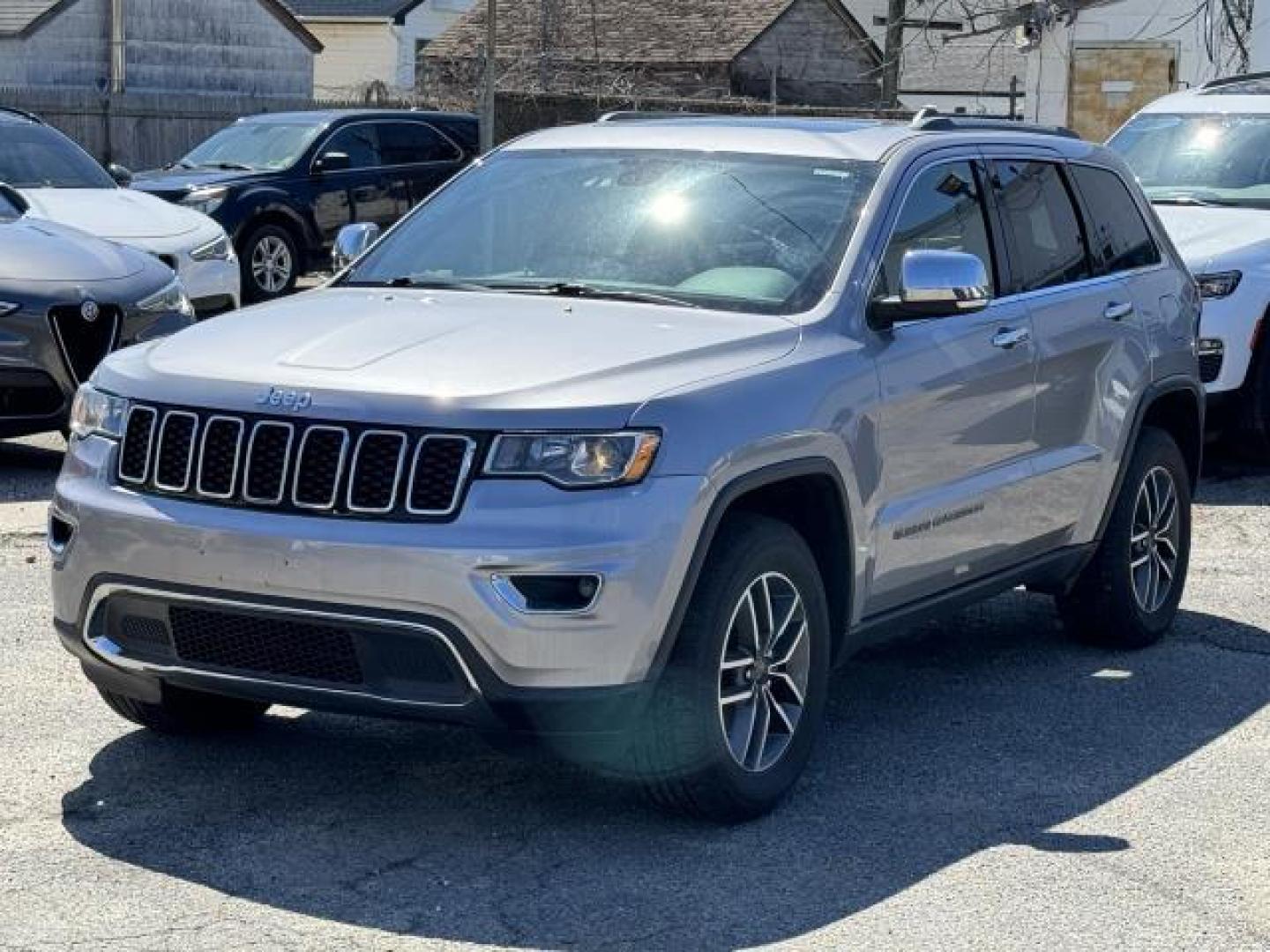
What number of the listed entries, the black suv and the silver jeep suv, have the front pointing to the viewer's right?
0

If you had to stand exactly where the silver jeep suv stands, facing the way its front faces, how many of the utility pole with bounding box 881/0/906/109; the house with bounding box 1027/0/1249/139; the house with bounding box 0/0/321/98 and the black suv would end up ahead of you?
0

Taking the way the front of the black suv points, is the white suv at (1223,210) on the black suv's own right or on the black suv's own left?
on the black suv's own left

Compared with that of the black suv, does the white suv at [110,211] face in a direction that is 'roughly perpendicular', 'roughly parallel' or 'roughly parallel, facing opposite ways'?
roughly perpendicular

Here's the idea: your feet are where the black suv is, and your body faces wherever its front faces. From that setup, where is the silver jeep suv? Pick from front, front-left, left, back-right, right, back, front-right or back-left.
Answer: front-left

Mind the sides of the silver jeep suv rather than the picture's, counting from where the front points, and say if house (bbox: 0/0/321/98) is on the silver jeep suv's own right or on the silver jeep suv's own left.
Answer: on the silver jeep suv's own right

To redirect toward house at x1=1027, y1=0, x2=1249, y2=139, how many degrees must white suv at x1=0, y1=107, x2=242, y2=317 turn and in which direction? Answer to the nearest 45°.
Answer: approximately 90° to its left

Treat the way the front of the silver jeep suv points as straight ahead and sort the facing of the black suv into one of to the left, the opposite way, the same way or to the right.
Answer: the same way

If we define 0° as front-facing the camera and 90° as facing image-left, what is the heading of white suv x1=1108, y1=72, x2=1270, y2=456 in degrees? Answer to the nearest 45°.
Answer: approximately 45°

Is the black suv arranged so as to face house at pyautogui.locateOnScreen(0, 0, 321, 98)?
no

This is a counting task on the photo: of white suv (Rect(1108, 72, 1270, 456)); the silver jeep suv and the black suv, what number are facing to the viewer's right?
0

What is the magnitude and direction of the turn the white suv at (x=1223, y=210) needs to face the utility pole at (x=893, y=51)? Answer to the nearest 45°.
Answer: approximately 135° to its right

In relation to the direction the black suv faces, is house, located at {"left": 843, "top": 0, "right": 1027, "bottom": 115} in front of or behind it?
behind

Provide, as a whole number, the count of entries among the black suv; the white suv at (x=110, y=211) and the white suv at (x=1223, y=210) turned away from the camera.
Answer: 0

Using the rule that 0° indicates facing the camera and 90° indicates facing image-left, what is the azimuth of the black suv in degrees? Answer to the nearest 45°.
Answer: approximately 45°

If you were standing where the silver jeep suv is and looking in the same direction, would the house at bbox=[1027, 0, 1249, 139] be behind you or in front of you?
behind

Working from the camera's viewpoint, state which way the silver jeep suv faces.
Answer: facing the viewer and to the left of the viewer

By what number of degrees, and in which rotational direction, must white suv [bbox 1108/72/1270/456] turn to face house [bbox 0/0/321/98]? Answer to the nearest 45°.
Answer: approximately 90° to its right

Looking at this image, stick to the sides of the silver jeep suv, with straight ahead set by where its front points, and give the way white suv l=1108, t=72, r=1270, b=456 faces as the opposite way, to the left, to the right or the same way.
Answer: the same way

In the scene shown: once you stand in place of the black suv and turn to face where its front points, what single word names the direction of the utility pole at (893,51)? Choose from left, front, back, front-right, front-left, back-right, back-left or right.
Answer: back
